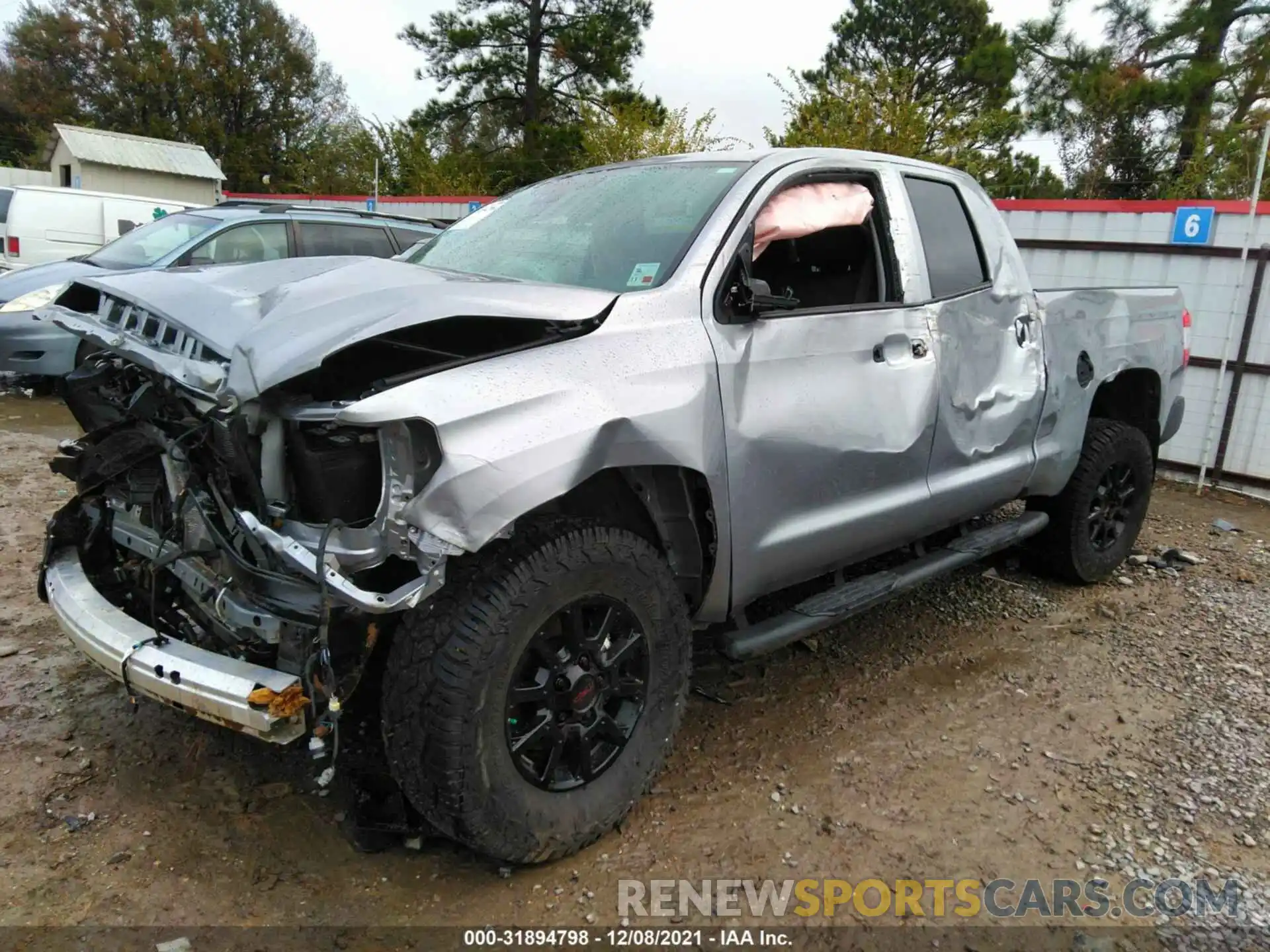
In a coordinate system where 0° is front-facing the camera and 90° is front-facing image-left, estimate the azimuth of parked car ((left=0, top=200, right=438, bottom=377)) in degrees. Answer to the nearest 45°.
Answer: approximately 45°

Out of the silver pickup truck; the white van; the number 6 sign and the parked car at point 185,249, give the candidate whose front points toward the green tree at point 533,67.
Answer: the white van

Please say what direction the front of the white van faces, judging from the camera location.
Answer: facing away from the viewer and to the right of the viewer

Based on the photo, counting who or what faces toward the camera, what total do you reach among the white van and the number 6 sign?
1

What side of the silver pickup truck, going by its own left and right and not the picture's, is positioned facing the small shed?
right

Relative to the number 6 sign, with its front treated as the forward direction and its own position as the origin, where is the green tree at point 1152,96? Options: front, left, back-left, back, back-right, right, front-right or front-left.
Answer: back

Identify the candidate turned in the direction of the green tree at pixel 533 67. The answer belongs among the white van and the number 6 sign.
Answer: the white van

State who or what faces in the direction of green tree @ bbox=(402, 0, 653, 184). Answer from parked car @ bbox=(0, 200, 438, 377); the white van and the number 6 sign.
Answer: the white van

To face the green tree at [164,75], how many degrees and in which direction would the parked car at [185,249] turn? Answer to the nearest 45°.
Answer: approximately 135° to its right

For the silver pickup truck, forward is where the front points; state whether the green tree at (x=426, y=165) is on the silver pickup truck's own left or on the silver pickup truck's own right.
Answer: on the silver pickup truck's own right

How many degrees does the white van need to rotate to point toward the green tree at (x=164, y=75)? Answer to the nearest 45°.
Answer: approximately 45° to its left

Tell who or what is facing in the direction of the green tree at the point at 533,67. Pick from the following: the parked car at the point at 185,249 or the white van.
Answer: the white van
